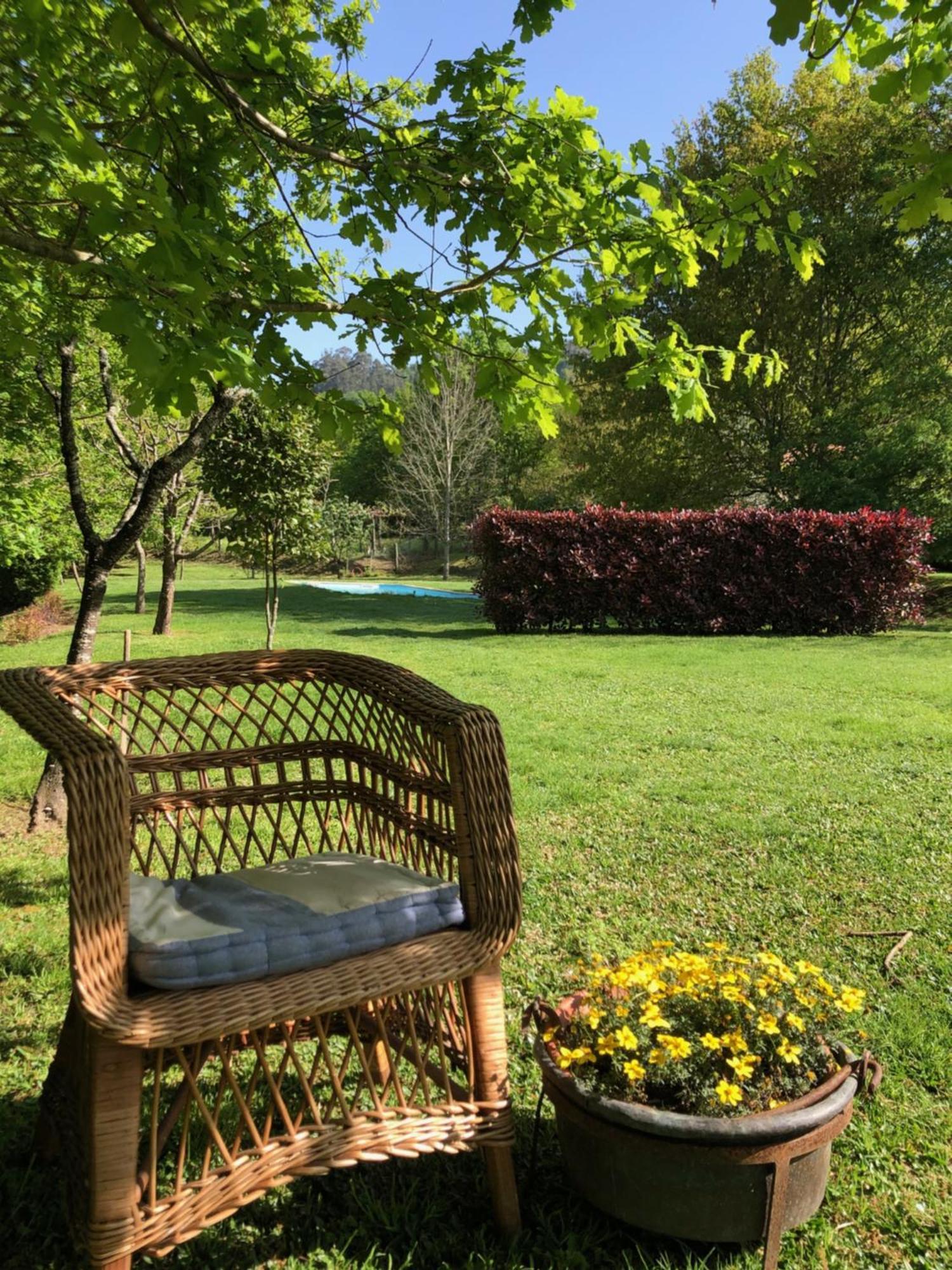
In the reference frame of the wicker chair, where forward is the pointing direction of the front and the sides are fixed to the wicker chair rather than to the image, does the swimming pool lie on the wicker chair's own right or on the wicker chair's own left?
on the wicker chair's own left

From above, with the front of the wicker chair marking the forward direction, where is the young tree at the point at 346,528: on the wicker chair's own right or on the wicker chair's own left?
on the wicker chair's own left

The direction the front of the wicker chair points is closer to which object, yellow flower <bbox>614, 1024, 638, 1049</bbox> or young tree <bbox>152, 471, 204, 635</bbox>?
the yellow flower

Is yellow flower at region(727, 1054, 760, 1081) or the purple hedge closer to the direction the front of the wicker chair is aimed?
the yellow flower

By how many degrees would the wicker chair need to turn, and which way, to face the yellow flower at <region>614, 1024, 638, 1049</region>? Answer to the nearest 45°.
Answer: approximately 45° to its left

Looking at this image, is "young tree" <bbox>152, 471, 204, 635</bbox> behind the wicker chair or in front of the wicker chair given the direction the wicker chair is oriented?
behind

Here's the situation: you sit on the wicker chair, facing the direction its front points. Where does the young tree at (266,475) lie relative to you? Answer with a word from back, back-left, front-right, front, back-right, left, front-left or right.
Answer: back-left

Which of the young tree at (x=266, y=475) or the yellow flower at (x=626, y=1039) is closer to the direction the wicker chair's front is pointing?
the yellow flower

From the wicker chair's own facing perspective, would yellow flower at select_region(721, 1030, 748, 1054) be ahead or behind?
ahead

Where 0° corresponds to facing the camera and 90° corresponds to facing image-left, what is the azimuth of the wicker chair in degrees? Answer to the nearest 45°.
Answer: approximately 315°
